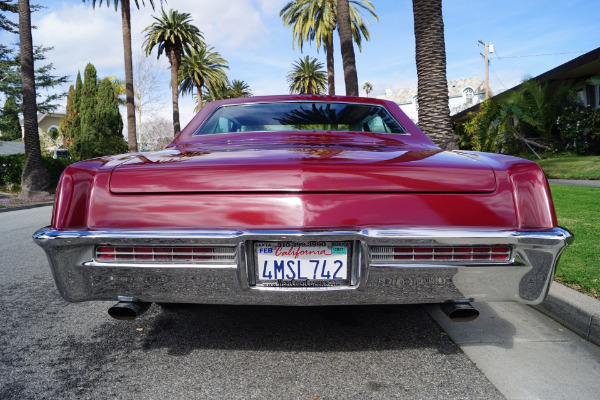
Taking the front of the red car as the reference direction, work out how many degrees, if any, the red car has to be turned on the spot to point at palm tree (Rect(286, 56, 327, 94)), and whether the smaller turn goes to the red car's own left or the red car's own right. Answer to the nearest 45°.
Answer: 0° — it already faces it

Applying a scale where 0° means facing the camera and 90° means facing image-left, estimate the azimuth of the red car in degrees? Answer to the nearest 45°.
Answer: approximately 180°

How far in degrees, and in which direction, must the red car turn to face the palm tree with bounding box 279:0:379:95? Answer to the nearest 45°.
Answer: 0° — it already faces it

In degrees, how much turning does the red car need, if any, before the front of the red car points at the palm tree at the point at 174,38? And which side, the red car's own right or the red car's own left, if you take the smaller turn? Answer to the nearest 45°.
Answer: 0° — it already faces it
